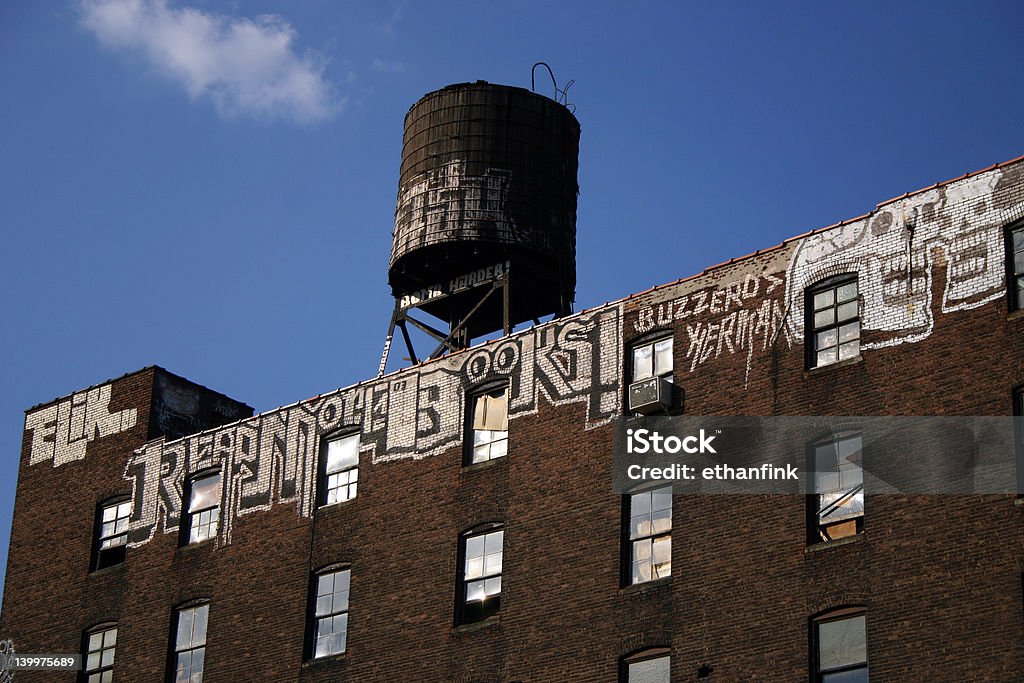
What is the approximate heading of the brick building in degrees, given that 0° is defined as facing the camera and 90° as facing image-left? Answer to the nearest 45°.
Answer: approximately 45°
